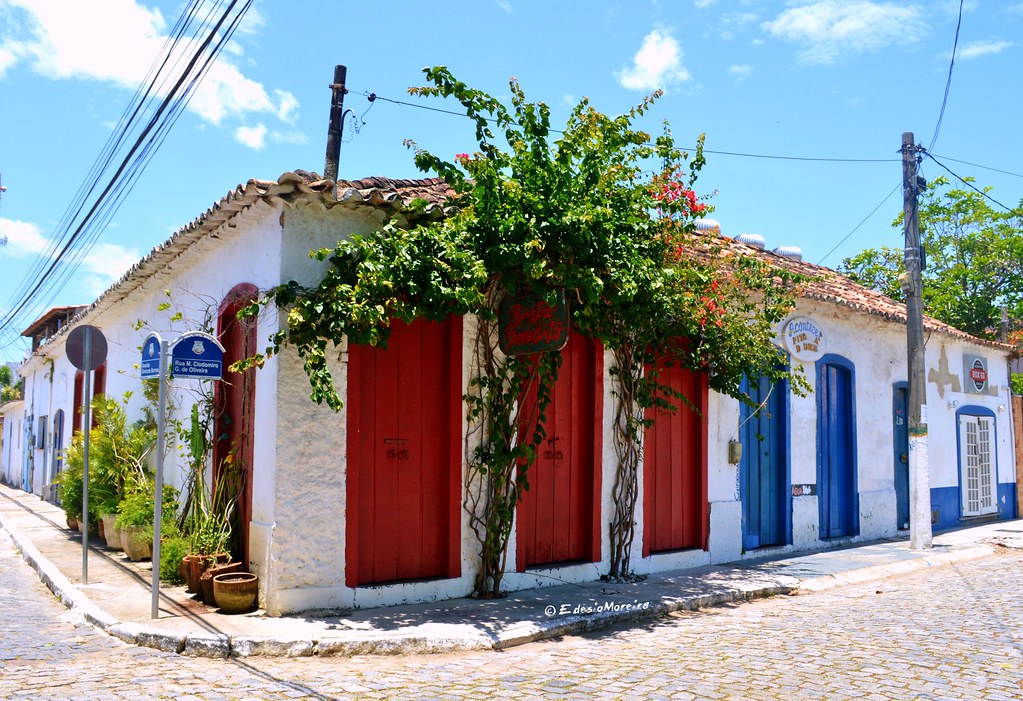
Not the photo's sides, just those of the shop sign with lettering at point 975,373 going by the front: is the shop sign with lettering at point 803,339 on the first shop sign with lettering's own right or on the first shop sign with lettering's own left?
on the first shop sign with lettering's own right

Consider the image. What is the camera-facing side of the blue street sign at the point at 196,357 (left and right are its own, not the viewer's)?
front

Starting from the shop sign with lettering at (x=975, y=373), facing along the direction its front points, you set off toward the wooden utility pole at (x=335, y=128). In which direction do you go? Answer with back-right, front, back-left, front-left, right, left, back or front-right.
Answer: right

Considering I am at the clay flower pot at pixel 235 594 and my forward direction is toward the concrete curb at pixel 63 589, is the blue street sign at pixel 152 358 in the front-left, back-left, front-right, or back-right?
front-left

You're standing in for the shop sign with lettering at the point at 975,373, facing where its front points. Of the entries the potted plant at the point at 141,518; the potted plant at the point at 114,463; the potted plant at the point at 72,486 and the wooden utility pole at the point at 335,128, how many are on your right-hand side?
4

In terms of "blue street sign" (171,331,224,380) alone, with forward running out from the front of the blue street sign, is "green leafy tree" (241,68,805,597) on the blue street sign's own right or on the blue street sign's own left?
on the blue street sign's own left

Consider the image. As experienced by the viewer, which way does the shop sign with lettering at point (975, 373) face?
facing the viewer and to the right of the viewer

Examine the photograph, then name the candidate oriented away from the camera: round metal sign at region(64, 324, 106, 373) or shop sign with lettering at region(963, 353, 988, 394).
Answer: the round metal sign

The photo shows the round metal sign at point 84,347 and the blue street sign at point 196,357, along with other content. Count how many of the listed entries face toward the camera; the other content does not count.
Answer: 1

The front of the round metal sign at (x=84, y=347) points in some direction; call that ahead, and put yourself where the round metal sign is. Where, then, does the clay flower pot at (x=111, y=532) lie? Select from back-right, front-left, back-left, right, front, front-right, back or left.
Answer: front

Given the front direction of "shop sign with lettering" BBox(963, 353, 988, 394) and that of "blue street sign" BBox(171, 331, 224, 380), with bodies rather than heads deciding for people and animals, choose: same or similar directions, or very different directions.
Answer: same or similar directions

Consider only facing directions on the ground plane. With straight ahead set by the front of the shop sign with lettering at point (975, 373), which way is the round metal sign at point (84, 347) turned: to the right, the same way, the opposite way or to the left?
the opposite way

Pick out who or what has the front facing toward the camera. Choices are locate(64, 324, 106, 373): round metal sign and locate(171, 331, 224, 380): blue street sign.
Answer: the blue street sign

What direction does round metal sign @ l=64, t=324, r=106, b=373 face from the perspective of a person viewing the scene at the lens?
facing away from the viewer

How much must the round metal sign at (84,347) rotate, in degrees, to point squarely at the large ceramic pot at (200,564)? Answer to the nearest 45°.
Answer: approximately 135° to its right
